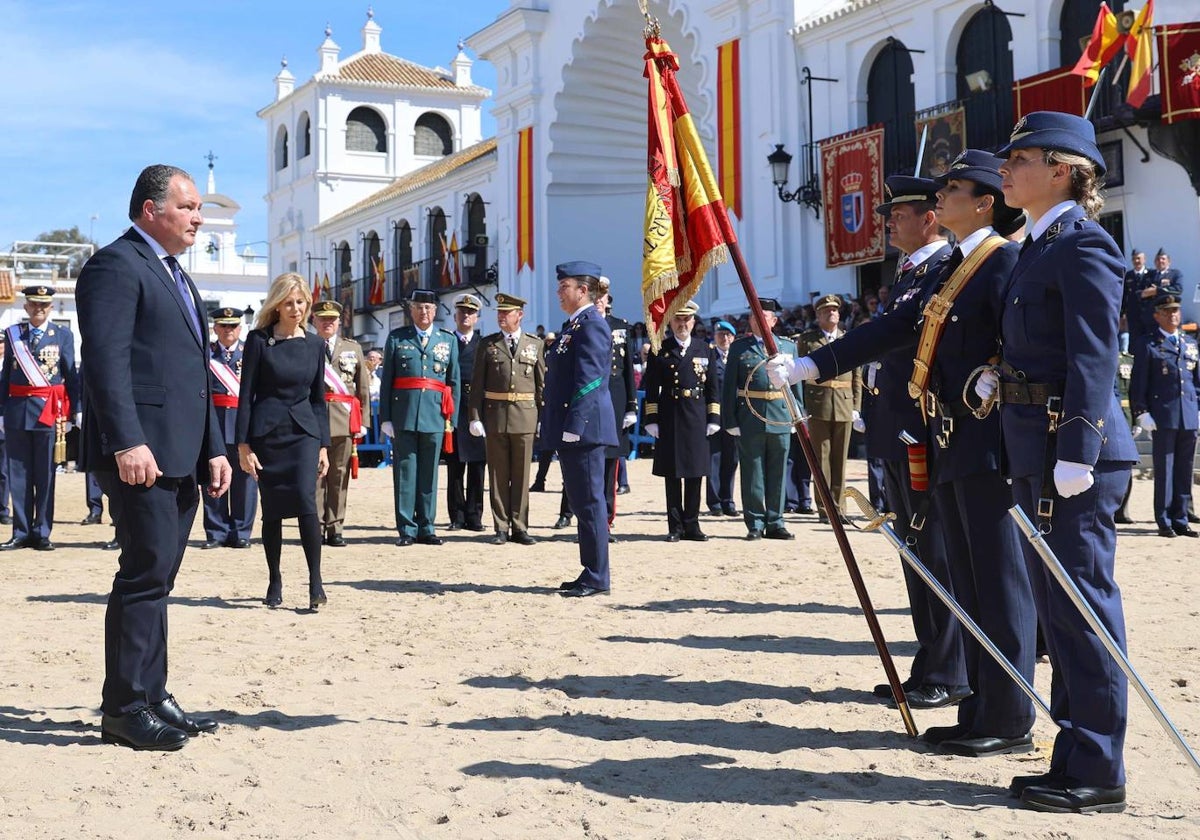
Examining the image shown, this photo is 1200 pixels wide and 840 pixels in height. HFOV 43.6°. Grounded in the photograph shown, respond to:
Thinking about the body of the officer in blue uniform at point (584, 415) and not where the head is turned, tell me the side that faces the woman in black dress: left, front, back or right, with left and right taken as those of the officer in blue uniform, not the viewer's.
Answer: front

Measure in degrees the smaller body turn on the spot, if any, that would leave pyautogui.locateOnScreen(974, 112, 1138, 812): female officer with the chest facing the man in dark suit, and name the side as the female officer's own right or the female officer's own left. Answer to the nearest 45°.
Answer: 0° — they already face them

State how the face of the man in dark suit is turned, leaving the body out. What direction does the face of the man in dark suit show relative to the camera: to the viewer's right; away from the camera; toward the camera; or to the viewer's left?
to the viewer's right

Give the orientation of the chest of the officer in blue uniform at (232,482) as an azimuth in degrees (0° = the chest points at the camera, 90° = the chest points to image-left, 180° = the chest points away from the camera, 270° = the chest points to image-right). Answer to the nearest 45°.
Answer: approximately 0°

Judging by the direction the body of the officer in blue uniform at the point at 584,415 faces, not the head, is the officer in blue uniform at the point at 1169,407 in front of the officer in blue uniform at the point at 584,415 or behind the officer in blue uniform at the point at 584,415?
behind

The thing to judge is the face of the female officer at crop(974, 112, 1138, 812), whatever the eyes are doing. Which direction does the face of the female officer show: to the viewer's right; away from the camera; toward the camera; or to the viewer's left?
to the viewer's left

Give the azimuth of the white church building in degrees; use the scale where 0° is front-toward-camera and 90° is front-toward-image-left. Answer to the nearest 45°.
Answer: approximately 45°

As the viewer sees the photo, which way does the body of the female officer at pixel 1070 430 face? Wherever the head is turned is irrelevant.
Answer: to the viewer's left

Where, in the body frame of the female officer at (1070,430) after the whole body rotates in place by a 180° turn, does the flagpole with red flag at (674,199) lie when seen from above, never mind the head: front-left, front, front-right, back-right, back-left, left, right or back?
back-left
